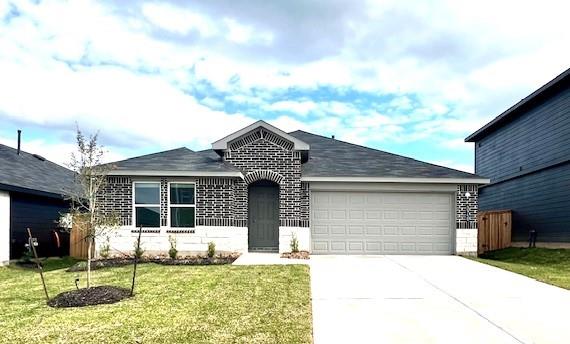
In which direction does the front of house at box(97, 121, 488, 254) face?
toward the camera

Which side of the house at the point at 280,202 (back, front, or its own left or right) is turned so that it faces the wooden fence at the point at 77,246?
right

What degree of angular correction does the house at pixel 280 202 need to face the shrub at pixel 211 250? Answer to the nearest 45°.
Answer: approximately 45° to its right

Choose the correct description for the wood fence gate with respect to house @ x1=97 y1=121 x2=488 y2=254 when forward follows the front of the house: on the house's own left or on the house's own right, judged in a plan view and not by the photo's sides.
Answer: on the house's own left

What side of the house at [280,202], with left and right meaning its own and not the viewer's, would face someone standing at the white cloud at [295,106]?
back
